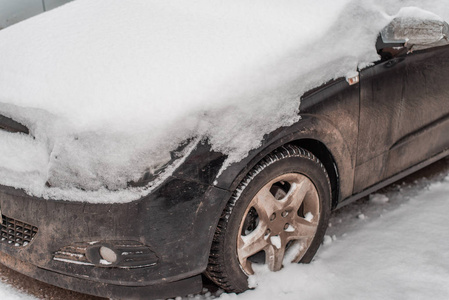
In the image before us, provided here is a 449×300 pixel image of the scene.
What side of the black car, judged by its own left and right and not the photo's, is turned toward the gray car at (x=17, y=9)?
right

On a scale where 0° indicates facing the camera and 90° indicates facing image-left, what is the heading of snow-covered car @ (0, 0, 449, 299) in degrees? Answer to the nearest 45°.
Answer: approximately 45°

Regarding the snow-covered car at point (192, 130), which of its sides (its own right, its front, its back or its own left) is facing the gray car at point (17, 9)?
right
